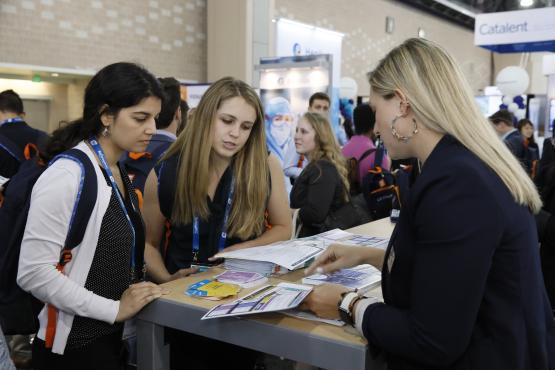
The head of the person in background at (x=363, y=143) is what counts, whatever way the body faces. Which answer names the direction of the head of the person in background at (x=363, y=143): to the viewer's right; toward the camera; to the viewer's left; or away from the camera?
away from the camera

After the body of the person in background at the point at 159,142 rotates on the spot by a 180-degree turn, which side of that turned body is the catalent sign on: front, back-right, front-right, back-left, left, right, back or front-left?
back

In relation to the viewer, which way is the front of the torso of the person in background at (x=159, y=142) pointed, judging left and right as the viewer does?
facing away from the viewer and to the right of the viewer

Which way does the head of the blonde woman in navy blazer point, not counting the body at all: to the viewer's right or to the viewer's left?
to the viewer's left

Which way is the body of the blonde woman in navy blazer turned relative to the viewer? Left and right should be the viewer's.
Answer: facing to the left of the viewer

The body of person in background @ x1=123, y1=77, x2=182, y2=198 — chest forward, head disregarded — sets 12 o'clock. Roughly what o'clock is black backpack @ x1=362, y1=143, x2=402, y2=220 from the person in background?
The black backpack is roughly at 1 o'clock from the person in background.

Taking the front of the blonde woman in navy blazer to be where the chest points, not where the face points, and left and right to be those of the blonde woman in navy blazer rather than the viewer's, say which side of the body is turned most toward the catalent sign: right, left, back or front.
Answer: right

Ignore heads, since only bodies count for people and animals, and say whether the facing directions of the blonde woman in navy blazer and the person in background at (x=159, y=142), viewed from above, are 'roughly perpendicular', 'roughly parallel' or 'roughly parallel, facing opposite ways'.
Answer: roughly perpendicular
